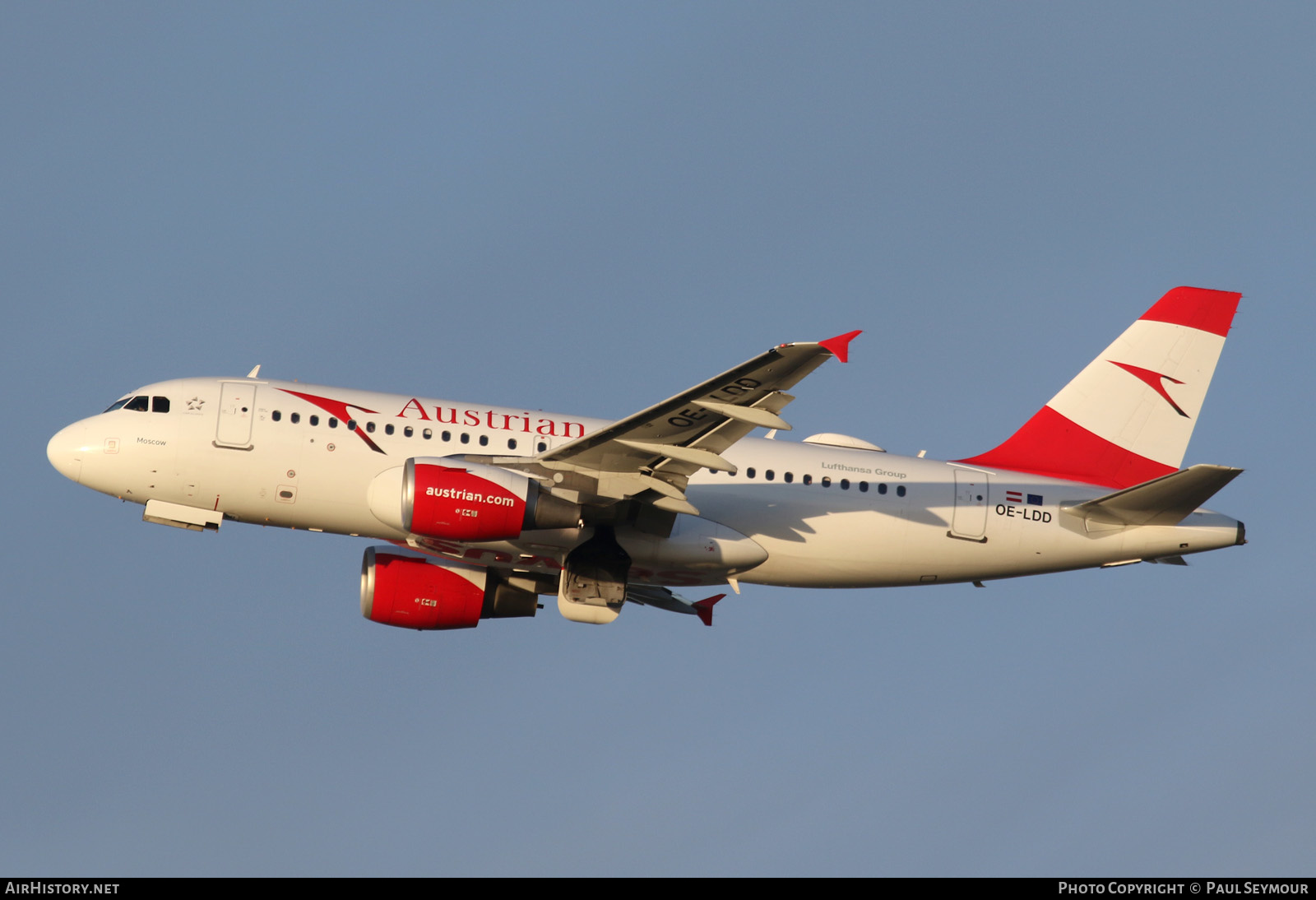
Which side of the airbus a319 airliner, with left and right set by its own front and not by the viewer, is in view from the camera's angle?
left
